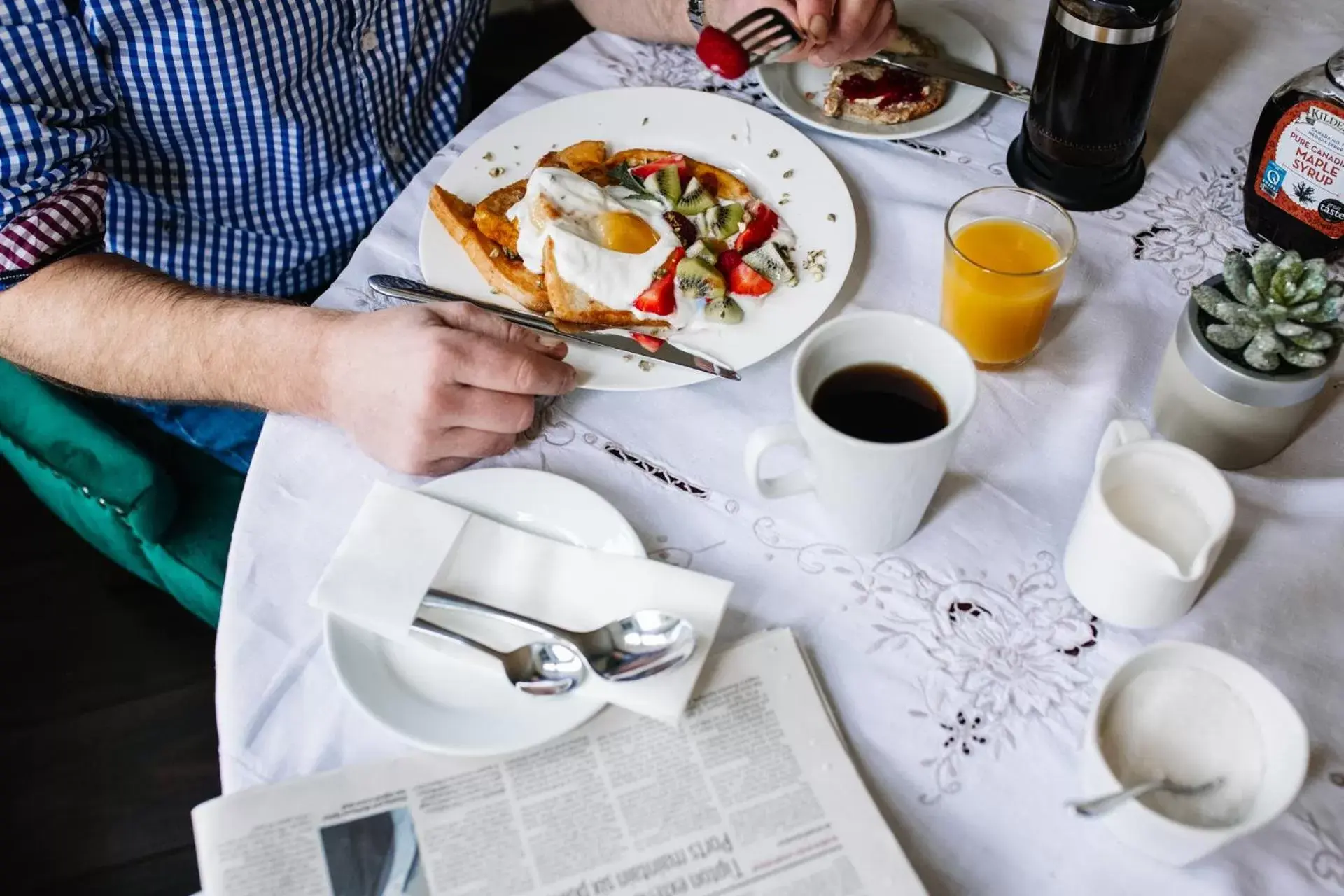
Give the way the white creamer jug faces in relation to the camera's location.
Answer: facing the viewer and to the right of the viewer

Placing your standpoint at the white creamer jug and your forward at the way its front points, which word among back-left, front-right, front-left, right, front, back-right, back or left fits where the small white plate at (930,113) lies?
back

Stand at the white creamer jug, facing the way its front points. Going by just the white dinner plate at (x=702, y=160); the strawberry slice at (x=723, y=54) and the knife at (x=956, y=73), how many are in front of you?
0

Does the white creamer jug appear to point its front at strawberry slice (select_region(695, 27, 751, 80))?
no
